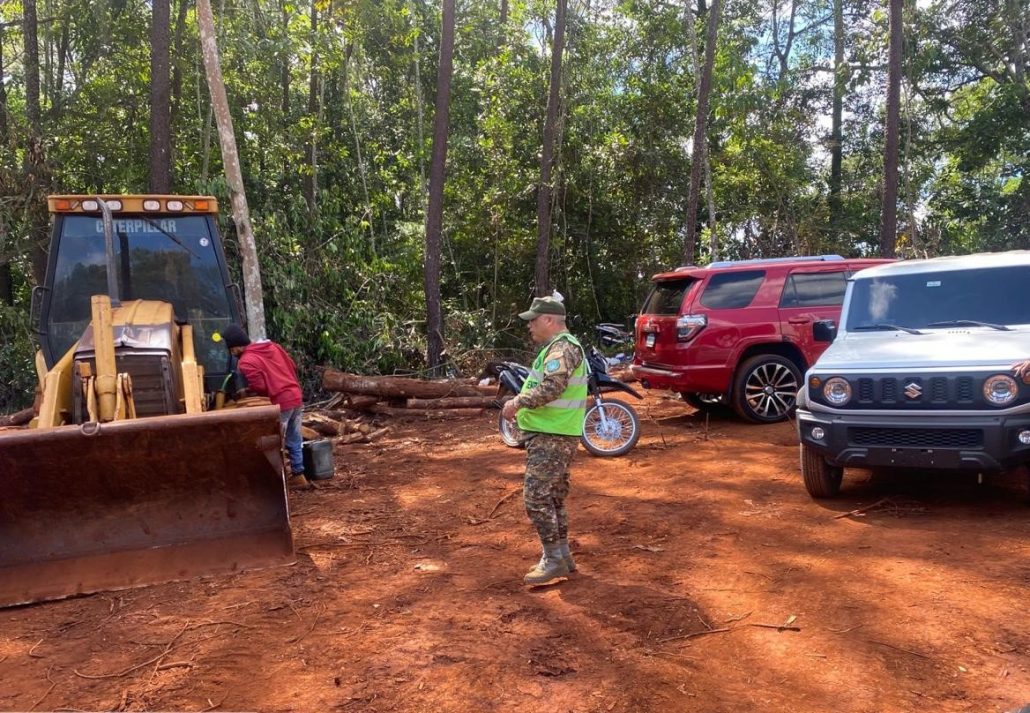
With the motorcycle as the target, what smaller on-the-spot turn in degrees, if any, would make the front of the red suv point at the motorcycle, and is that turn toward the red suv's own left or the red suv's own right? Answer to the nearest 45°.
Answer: approximately 180°

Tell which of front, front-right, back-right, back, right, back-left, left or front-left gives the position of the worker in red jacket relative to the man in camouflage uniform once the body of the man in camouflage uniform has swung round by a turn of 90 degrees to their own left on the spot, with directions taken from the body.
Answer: back-right

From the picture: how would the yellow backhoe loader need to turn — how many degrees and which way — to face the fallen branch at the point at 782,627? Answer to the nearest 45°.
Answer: approximately 45° to its left

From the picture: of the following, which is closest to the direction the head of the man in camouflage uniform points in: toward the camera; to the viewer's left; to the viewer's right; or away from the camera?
to the viewer's left

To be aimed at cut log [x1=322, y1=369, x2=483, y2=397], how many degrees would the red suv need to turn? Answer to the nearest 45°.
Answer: approximately 135° to its left

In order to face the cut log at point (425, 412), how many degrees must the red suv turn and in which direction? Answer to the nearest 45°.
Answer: approximately 135° to its left

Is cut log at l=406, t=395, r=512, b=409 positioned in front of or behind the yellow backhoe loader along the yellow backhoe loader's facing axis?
behind

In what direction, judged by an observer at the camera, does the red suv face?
facing away from the viewer and to the right of the viewer

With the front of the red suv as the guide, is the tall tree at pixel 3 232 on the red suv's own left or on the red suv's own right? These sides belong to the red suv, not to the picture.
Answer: on the red suv's own left

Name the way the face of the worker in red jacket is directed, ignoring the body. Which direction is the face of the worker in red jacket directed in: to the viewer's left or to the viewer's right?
to the viewer's left

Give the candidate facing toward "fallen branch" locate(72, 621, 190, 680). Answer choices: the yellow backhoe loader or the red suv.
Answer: the yellow backhoe loader
